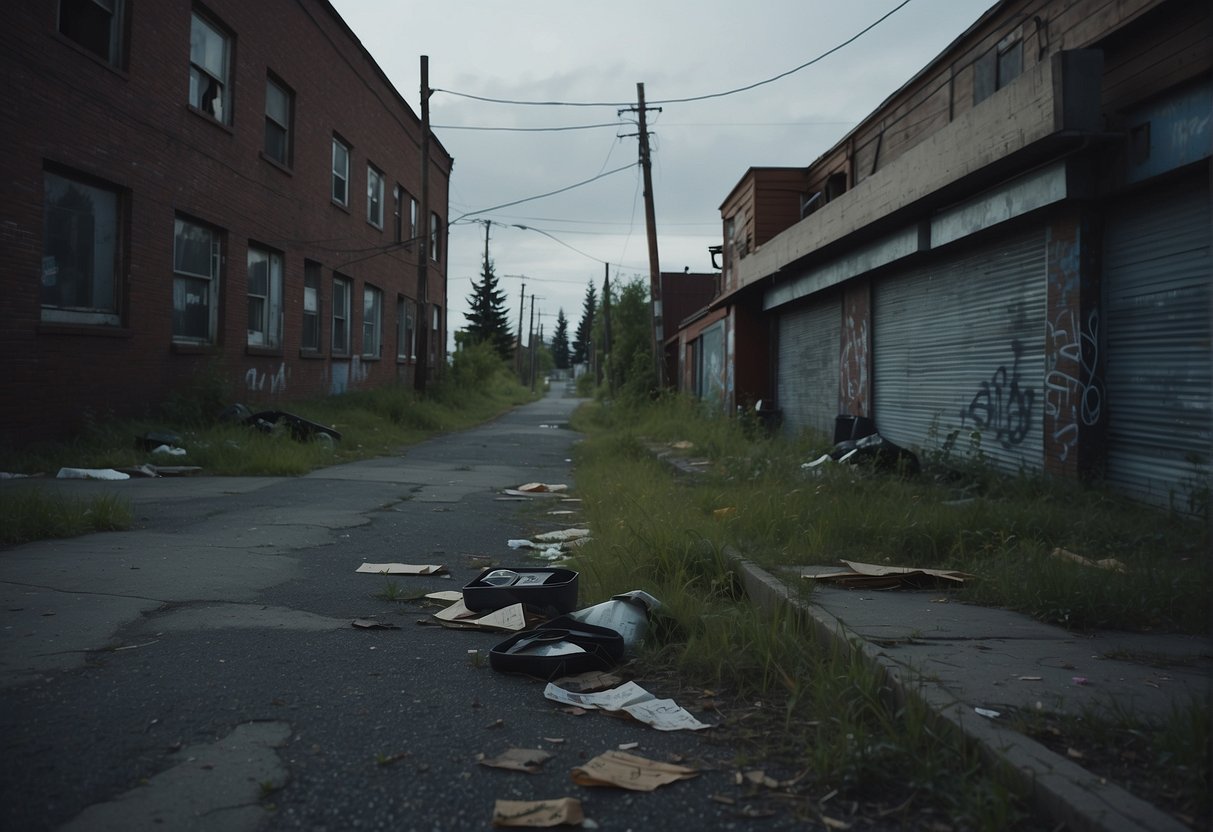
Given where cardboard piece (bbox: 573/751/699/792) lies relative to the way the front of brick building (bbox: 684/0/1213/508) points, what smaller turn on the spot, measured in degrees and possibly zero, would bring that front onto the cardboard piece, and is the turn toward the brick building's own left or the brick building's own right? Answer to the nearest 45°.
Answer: approximately 45° to the brick building's own left

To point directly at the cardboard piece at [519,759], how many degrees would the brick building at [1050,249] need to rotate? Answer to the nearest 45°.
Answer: approximately 45° to its left

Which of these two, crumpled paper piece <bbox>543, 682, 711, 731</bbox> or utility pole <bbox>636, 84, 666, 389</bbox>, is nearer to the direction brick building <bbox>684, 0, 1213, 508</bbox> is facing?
the crumpled paper piece

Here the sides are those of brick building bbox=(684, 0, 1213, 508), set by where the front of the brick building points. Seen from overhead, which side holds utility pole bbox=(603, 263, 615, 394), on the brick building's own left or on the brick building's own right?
on the brick building's own right

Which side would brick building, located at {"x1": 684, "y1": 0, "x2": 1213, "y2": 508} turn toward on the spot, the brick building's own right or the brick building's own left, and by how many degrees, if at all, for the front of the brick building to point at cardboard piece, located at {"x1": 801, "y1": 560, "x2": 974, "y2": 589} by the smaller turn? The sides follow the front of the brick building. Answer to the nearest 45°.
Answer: approximately 45° to the brick building's own left

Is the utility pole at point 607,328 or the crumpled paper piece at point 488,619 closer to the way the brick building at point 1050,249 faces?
the crumpled paper piece

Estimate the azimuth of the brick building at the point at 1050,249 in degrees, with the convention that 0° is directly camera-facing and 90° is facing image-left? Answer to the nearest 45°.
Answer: approximately 45°
